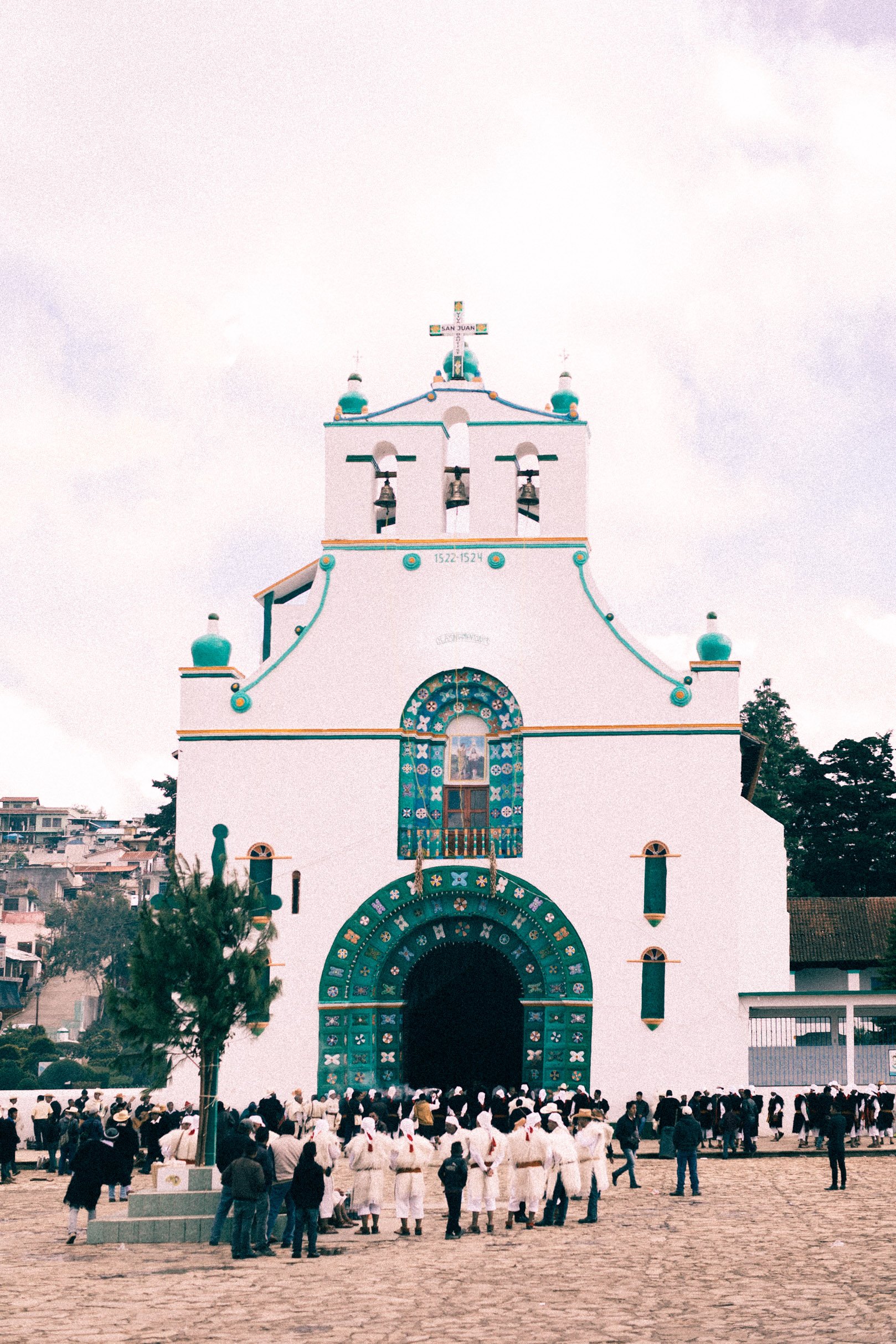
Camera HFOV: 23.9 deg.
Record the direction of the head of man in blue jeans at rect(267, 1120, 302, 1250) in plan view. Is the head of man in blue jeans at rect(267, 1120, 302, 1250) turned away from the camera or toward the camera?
away from the camera

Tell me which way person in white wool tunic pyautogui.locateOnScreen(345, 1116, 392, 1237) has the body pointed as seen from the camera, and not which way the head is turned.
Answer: away from the camera

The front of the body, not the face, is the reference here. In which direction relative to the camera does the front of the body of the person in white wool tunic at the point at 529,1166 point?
away from the camera

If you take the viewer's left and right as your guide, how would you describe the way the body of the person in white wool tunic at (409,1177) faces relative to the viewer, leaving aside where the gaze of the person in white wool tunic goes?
facing away from the viewer

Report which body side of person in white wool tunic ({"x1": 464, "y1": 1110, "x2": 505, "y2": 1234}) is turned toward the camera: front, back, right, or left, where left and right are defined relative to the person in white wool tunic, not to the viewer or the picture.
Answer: back

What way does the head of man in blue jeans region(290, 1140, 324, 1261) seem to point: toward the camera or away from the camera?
away from the camera

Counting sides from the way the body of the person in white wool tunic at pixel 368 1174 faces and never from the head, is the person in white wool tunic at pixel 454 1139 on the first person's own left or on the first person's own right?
on the first person's own right

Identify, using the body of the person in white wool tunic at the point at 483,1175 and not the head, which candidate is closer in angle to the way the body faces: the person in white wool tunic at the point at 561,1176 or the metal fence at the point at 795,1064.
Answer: the metal fence

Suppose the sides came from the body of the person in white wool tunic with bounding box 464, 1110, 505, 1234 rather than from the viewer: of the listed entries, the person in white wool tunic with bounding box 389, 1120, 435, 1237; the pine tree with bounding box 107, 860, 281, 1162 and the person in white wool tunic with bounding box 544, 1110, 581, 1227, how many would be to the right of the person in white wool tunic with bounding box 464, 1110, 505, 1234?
1

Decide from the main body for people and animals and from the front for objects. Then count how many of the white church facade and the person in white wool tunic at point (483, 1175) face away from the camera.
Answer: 1

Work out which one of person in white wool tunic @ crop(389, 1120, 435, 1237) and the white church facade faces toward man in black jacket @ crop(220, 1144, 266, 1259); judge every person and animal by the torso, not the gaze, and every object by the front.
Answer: the white church facade

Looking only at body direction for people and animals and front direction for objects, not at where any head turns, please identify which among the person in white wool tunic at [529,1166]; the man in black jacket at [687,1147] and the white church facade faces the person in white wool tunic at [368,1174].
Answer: the white church facade
